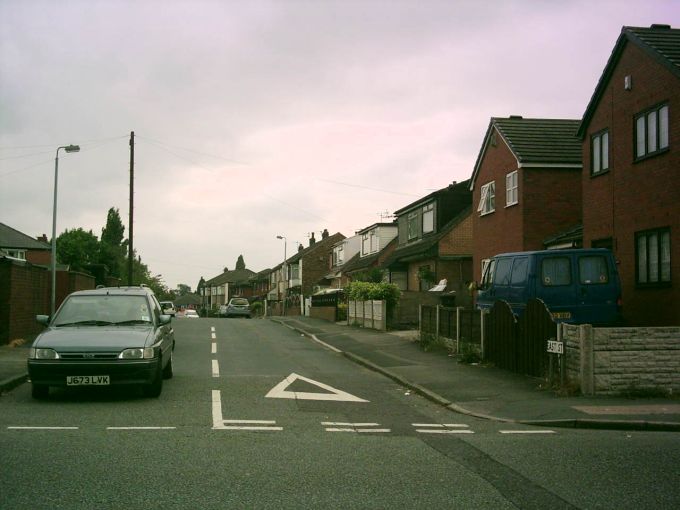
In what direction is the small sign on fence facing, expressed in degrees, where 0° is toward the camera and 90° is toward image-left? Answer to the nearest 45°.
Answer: approximately 0°

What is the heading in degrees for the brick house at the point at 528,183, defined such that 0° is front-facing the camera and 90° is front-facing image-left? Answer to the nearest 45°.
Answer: approximately 45°

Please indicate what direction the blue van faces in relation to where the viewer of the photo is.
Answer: facing away from the viewer and to the left of the viewer

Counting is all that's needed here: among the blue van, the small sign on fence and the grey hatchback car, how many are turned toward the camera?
2

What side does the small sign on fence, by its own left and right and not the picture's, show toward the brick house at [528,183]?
back

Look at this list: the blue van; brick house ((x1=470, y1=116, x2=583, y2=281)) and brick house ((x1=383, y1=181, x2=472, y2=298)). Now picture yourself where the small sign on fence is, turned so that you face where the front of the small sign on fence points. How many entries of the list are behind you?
3

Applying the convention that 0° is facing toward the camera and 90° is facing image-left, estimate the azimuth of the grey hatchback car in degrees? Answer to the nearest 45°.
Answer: approximately 0°

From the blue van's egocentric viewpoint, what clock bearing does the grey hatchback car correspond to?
The grey hatchback car is roughly at 9 o'clock from the blue van.

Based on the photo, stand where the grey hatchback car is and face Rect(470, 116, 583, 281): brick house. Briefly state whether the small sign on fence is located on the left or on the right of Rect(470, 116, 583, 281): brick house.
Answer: right

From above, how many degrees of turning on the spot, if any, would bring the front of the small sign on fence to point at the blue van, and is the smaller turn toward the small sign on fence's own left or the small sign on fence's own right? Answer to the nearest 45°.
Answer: approximately 180°

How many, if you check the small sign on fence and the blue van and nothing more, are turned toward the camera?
1

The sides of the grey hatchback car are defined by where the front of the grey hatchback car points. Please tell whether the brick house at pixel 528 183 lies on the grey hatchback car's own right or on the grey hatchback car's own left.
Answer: on the grey hatchback car's own left

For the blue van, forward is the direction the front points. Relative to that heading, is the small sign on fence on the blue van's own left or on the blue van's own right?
on the blue van's own left
